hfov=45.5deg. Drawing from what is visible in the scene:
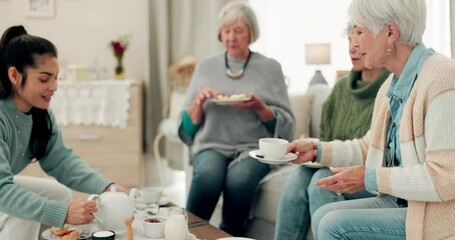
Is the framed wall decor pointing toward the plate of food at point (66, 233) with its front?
yes

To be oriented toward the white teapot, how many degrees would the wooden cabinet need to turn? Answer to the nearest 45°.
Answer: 0° — it already faces it

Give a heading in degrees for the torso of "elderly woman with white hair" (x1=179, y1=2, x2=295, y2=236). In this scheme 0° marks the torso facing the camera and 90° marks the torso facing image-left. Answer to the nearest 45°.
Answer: approximately 0°

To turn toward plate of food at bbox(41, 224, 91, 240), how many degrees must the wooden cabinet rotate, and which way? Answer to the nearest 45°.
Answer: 0° — it already faces it

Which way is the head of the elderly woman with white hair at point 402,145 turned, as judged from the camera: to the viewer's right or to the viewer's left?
to the viewer's left

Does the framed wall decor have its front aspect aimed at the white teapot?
yes

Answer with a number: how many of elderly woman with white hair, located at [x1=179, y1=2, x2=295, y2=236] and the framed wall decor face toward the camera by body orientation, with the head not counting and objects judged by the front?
2

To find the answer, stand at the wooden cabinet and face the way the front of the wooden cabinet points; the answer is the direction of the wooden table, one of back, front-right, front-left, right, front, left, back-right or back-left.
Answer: front

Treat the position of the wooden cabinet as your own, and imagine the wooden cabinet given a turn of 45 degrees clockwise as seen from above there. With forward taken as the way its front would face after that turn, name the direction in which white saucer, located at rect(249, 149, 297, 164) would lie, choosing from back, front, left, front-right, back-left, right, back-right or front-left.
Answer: front-left

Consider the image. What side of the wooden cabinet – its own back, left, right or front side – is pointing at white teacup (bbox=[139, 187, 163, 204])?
front

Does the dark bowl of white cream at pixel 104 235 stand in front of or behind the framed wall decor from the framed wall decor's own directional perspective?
in front

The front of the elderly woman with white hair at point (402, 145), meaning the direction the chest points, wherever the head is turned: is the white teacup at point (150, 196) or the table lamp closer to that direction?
the white teacup

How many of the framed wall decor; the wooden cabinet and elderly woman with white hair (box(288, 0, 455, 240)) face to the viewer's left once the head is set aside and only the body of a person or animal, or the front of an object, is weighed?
1

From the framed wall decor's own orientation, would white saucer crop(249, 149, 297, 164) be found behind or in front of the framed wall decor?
in front

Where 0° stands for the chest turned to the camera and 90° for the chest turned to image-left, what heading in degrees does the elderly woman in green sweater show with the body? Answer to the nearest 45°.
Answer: approximately 45°
